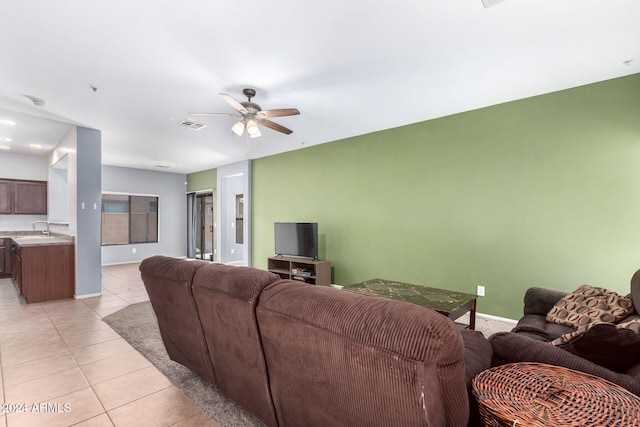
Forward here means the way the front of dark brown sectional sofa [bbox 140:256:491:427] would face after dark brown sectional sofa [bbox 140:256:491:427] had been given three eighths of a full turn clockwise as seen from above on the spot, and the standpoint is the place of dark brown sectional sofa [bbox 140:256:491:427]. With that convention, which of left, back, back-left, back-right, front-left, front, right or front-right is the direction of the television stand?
back

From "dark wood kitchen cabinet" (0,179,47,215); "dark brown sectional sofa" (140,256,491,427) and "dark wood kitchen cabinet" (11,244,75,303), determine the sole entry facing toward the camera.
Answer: "dark wood kitchen cabinet" (0,179,47,215)

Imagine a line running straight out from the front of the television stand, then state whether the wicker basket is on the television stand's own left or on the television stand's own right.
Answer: on the television stand's own left

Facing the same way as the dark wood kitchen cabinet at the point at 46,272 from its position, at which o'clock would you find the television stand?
The television stand is roughly at 7 o'clock from the dark wood kitchen cabinet.

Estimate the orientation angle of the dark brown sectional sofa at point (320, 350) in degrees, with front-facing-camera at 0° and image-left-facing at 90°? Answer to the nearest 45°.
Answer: approximately 225°

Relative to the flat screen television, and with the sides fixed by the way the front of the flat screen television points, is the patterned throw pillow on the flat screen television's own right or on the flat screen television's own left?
on the flat screen television's own left

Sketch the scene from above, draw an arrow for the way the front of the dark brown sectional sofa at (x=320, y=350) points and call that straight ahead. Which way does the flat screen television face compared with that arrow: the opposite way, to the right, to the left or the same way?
the opposite way

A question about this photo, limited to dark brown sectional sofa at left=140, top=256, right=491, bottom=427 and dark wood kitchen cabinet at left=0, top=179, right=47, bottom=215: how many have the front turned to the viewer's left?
0

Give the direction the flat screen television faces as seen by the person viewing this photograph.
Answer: facing the viewer and to the left of the viewer

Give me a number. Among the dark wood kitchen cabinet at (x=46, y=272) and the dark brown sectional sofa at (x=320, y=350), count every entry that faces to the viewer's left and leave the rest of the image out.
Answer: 1

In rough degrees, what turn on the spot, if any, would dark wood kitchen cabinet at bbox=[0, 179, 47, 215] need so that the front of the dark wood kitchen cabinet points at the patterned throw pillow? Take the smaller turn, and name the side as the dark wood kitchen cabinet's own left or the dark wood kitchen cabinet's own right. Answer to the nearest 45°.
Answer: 0° — it already faces it

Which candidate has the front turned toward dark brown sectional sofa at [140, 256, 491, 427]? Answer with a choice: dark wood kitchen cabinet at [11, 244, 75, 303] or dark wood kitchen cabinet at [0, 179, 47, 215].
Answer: dark wood kitchen cabinet at [0, 179, 47, 215]

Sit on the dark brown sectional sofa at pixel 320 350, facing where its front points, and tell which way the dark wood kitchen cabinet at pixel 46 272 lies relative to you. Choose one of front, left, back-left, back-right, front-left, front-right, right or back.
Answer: left

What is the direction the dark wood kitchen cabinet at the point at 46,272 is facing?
to the viewer's left

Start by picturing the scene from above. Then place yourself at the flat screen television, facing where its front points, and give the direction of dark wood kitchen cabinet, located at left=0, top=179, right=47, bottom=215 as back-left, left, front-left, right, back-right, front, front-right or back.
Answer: front-right
